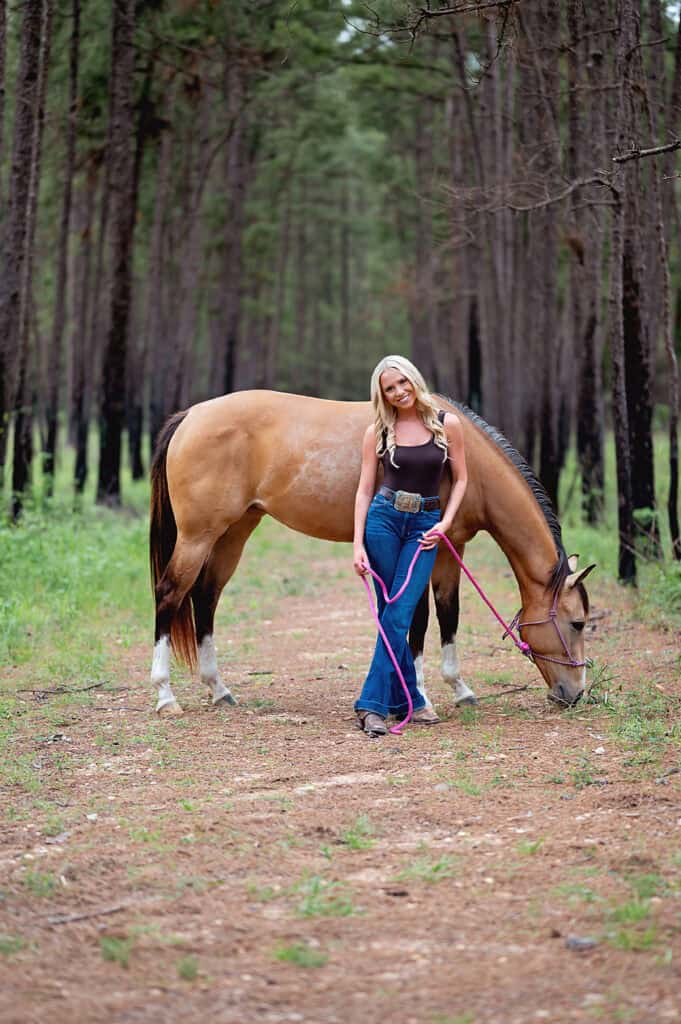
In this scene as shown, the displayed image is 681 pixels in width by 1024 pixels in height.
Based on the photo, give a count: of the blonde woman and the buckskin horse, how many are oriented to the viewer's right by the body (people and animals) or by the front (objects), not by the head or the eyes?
1

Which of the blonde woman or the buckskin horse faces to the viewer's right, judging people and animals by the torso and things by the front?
the buckskin horse

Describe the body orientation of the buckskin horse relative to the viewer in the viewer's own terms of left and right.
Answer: facing to the right of the viewer

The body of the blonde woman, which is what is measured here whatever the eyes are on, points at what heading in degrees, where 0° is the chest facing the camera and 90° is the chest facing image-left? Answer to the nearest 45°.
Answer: approximately 0°
